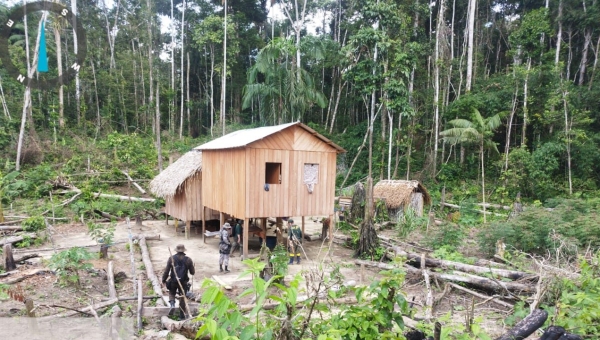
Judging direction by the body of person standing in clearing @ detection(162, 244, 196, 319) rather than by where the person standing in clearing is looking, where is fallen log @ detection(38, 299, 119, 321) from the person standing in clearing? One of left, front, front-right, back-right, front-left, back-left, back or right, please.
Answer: left

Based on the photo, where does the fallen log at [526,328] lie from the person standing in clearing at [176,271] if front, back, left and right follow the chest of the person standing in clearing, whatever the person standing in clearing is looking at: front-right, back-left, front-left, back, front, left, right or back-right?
back-right

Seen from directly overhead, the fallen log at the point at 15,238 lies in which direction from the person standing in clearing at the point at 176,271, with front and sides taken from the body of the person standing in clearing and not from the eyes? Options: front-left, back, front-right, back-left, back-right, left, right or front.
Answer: front-left

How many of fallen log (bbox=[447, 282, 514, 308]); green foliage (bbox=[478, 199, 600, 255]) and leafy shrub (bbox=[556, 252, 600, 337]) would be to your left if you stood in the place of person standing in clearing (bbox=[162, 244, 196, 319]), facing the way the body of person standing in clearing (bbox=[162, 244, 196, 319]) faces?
0

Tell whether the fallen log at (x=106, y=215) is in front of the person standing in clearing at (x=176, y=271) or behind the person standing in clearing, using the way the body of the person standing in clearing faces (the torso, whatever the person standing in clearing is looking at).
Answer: in front

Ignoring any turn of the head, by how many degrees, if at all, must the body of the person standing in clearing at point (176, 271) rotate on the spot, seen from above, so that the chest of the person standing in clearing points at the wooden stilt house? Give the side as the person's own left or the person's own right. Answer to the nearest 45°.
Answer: approximately 45° to the person's own right

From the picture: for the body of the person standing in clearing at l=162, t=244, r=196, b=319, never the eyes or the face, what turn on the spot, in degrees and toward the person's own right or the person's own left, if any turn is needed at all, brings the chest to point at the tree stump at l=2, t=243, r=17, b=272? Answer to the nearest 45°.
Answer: approximately 45° to the person's own left

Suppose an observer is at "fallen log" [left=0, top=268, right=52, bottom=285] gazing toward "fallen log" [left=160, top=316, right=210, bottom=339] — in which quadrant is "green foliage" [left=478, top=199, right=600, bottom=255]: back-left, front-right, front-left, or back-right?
front-left

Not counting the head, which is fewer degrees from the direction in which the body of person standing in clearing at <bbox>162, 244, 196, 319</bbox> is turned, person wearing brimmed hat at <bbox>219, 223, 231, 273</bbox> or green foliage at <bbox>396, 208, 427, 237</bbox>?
the person wearing brimmed hat

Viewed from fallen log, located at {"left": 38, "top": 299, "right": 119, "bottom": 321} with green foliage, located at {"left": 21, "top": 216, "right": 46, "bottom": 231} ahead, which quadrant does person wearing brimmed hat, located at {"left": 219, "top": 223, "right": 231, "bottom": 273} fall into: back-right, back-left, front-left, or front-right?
front-right

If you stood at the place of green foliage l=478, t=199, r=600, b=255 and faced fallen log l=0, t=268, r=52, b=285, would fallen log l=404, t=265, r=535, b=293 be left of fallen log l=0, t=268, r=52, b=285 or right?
left

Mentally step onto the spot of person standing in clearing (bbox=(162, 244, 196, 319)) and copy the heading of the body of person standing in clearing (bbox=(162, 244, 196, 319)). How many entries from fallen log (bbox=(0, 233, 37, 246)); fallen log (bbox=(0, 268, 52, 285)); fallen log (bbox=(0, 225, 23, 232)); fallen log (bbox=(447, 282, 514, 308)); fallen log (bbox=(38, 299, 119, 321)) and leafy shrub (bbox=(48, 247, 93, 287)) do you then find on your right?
1

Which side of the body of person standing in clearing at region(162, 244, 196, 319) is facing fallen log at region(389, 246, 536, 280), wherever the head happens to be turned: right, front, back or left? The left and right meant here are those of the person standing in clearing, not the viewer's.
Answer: right

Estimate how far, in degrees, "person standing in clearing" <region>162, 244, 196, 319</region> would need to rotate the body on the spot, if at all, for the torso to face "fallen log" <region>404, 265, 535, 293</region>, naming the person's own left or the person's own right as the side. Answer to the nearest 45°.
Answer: approximately 90° to the person's own right

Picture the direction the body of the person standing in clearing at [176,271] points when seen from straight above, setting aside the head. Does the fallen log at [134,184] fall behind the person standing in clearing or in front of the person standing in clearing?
in front

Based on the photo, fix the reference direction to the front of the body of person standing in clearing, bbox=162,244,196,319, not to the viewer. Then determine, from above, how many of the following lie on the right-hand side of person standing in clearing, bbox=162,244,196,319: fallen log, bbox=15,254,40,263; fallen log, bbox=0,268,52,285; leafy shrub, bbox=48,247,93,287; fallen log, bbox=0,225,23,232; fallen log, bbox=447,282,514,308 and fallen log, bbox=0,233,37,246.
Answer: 1

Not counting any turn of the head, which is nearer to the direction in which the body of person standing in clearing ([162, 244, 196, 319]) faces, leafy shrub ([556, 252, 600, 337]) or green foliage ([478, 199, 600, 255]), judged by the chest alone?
the green foliage

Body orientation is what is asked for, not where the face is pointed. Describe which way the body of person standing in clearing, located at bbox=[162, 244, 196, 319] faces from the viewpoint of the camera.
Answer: away from the camera

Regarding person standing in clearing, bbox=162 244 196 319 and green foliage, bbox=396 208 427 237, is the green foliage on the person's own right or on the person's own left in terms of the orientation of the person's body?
on the person's own right
